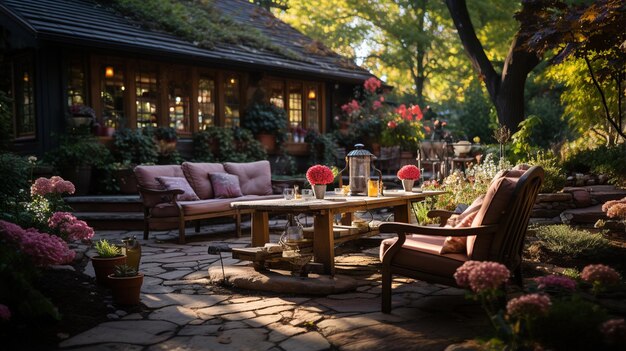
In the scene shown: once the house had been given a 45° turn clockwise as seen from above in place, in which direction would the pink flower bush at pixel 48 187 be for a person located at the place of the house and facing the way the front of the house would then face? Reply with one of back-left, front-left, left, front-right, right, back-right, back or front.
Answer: front

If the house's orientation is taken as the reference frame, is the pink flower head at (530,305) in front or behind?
in front

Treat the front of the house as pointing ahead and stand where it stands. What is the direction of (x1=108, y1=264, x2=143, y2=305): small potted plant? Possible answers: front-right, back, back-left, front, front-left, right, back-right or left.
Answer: front-right

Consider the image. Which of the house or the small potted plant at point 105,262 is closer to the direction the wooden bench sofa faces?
the small potted plant

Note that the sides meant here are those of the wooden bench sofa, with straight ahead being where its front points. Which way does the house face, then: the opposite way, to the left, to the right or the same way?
the same way

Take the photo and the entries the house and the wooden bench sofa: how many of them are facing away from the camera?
0

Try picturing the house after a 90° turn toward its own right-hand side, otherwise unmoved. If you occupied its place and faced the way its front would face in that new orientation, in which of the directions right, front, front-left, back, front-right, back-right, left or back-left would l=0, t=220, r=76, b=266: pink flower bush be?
front-left

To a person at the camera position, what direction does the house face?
facing the viewer and to the right of the viewer

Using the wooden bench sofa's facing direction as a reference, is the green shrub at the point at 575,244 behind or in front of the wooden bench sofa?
in front

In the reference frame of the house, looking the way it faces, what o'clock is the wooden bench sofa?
The wooden bench sofa is roughly at 1 o'clock from the house.

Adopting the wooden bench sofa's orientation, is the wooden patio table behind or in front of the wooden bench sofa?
in front

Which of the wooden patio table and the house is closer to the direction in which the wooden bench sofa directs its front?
the wooden patio table
